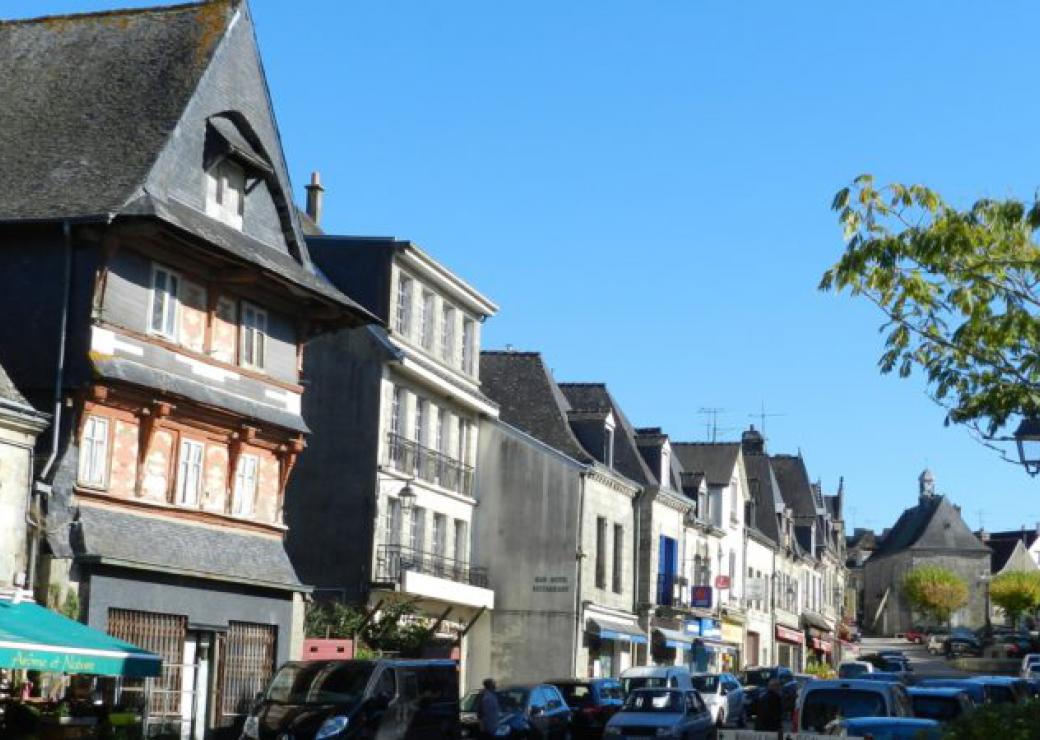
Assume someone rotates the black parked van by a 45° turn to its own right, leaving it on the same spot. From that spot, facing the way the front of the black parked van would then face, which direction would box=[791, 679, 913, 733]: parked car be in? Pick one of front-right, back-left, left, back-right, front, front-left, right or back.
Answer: back

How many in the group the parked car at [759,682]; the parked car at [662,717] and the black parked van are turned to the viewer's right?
0

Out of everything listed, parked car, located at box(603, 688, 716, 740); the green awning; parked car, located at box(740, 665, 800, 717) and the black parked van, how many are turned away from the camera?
0

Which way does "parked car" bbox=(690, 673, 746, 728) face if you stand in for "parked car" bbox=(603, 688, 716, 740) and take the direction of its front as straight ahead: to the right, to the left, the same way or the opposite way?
the same way

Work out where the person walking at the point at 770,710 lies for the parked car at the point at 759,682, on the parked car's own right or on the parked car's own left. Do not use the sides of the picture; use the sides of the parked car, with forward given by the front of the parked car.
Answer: on the parked car's own left

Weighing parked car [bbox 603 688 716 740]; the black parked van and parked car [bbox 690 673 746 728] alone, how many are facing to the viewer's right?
0

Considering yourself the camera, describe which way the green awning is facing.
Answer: facing the viewer and to the right of the viewer

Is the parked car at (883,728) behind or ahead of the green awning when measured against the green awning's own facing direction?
ahead

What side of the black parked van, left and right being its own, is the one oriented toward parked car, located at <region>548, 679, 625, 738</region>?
back

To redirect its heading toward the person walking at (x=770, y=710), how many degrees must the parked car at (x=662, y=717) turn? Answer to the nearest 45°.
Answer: approximately 90° to its left

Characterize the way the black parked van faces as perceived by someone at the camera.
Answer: facing the viewer and to the left of the viewer

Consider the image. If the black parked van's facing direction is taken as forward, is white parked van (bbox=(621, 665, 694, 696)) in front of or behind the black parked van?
behind

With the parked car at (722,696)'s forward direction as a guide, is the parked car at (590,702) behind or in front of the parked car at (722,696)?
in front

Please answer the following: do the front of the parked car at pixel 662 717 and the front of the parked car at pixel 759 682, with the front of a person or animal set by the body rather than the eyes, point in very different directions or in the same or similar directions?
same or similar directions

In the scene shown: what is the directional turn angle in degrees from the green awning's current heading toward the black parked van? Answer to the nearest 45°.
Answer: approximately 45° to its left

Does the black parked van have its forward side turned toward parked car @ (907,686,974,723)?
no

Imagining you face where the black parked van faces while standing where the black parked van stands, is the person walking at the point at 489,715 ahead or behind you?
behind

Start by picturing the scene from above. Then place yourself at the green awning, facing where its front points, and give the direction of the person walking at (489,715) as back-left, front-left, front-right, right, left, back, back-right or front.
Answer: left

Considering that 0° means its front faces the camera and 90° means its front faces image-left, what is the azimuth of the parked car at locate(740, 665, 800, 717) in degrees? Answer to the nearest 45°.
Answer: approximately 45°
